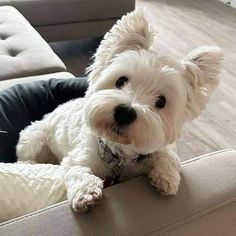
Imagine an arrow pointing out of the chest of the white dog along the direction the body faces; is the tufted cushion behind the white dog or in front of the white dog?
behind

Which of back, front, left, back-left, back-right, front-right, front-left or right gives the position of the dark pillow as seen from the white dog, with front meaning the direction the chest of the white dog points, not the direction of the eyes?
back

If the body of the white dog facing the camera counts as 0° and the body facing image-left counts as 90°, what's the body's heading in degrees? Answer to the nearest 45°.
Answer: approximately 315°
